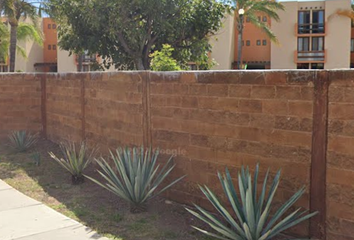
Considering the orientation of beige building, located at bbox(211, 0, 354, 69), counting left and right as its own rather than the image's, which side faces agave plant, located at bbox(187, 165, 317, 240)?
front

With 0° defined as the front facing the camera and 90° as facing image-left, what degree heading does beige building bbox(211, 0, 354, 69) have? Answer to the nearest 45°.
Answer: approximately 0°

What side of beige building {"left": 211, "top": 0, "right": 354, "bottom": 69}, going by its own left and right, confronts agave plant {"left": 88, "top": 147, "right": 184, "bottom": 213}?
front

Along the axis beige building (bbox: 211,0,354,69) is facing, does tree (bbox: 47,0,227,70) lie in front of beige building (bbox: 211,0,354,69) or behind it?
in front

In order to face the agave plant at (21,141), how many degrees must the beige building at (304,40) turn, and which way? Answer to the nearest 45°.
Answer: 0° — it already faces it

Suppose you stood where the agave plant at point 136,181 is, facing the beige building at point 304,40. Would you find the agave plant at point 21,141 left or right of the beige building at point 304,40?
left

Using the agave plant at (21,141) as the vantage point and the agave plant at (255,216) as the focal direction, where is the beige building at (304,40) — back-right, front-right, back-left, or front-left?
back-left
